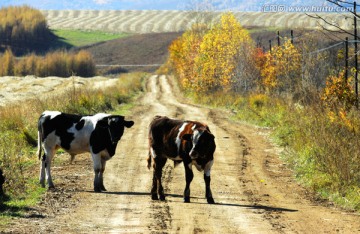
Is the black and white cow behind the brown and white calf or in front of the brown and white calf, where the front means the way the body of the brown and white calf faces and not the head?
behind

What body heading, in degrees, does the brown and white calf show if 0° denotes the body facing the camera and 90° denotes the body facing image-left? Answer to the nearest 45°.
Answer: approximately 315°
